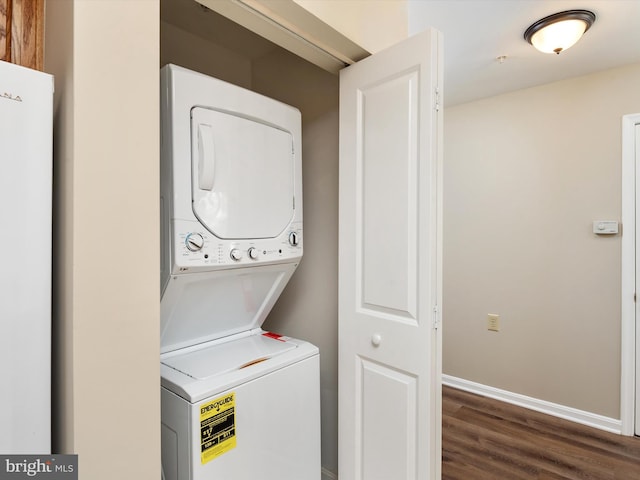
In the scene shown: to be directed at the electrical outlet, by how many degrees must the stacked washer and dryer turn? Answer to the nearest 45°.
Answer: approximately 90° to its left

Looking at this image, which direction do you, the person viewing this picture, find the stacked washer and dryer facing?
facing the viewer and to the right of the viewer

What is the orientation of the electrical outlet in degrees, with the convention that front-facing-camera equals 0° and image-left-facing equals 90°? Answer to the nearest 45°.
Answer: approximately 0°

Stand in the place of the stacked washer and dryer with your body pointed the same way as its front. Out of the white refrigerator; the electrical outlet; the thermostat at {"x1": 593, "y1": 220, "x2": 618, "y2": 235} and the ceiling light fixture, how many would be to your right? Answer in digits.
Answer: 1

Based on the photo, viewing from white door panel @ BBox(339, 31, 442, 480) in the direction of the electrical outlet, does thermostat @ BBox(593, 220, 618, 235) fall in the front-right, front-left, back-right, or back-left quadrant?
front-right

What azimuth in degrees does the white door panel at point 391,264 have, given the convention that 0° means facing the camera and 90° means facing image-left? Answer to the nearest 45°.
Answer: approximately 45°

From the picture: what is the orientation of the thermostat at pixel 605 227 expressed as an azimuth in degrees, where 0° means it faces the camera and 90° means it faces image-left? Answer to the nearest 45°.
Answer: approximately 0°

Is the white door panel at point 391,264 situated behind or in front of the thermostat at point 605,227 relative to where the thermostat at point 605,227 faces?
in front

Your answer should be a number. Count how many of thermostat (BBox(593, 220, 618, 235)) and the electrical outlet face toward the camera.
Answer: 2
